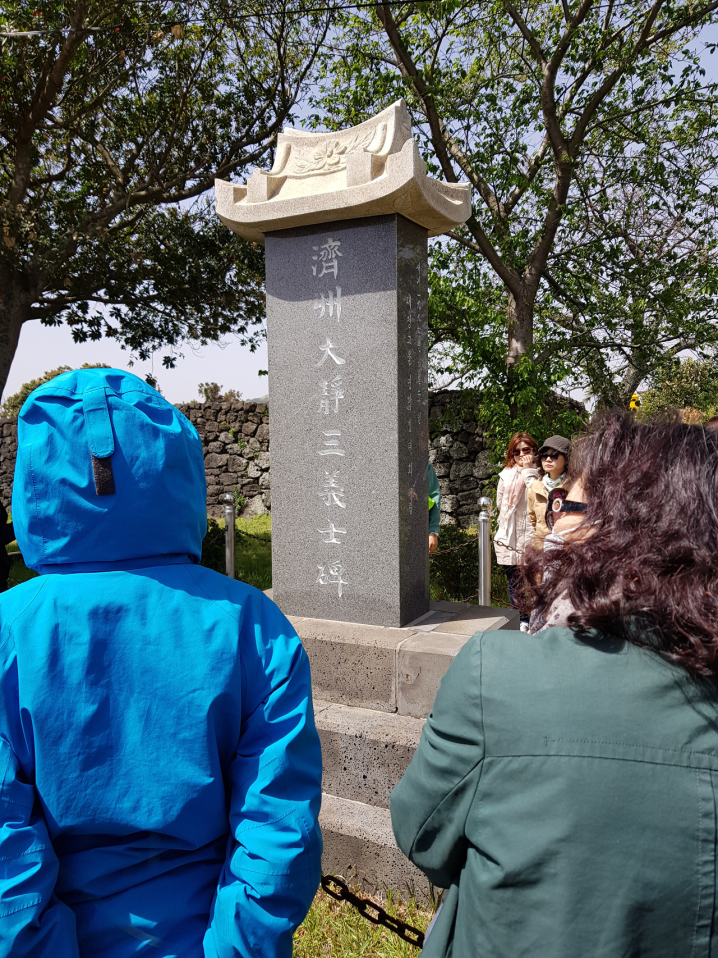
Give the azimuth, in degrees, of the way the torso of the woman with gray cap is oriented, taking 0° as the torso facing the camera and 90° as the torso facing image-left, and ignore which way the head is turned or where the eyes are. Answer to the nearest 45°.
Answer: approximately 45°

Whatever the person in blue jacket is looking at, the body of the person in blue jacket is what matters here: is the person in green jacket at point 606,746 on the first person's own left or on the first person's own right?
on the first person's own right

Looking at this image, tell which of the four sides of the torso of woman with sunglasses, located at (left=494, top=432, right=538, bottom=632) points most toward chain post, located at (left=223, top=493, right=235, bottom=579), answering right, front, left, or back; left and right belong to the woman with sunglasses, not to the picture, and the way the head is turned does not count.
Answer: right

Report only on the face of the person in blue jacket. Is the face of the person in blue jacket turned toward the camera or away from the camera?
away from the camera

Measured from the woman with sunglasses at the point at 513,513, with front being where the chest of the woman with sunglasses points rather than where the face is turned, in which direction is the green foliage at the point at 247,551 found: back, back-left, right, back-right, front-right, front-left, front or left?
back-right

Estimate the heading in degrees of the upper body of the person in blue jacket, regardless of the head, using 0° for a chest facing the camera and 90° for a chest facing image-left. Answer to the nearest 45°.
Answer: approximately 180°

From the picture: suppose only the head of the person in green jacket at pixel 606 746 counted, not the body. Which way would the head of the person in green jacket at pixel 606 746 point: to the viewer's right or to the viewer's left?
to the viewer's left

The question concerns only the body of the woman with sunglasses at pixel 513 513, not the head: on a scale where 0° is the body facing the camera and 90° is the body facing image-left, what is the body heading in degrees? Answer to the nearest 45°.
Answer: approximately 0°

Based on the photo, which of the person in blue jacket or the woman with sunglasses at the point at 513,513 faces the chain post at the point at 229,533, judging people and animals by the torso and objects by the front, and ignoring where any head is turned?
the person in blue jacket
